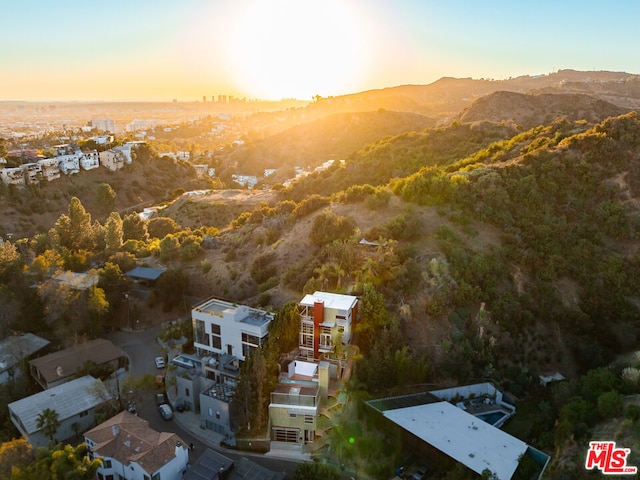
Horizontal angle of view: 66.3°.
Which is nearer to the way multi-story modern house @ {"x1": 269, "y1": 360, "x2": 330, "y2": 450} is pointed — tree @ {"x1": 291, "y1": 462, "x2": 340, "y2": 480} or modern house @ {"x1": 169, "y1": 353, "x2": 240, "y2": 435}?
the tree

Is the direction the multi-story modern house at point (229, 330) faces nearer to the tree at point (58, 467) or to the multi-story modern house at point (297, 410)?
the tree

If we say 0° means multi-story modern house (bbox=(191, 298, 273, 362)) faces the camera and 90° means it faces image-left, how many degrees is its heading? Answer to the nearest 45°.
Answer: approximately 45°

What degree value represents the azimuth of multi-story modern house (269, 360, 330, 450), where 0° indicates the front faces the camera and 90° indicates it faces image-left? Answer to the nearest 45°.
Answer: approximately 0°

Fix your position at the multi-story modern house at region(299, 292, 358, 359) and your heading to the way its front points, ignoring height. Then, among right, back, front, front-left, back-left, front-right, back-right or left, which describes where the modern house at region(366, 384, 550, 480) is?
front-left

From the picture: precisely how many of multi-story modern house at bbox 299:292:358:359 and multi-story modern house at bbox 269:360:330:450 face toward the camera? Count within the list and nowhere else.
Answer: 2

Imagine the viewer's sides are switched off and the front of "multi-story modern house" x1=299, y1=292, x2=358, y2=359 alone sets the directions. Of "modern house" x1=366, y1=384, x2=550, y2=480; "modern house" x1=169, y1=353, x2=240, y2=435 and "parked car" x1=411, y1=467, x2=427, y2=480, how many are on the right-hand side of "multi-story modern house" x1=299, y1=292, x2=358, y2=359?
1

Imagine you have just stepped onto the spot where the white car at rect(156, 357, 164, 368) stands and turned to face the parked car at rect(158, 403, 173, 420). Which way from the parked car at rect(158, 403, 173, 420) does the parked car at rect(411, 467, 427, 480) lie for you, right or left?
left

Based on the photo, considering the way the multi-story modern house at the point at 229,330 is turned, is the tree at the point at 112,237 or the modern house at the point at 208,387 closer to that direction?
the modern house
